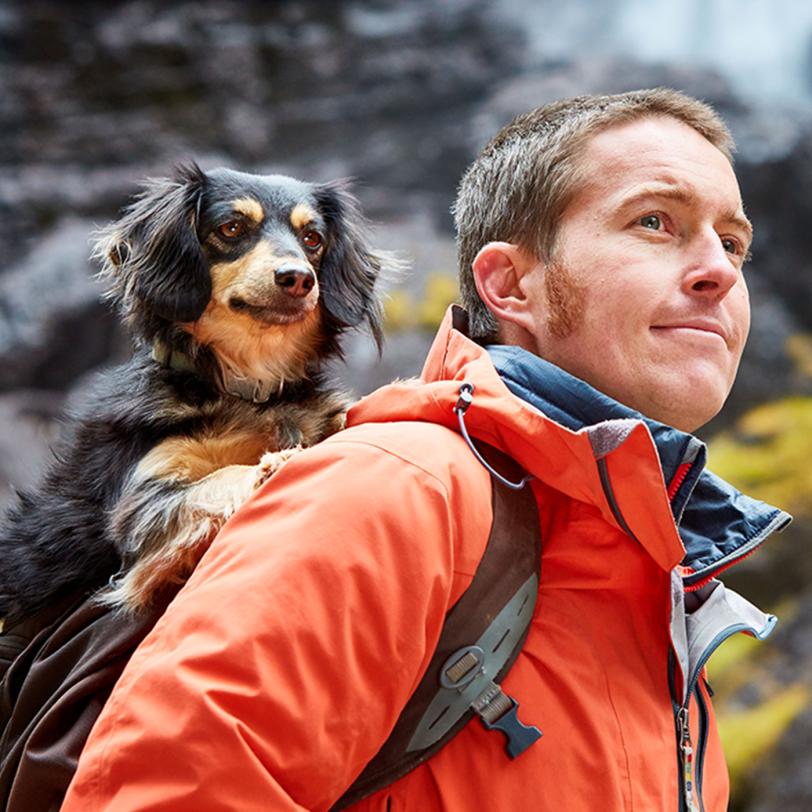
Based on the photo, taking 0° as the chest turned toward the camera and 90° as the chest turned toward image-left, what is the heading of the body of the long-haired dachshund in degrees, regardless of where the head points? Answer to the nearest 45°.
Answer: approximately 315°

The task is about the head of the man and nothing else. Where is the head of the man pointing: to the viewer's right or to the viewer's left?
to the viewer's right
